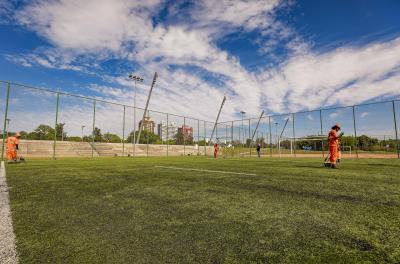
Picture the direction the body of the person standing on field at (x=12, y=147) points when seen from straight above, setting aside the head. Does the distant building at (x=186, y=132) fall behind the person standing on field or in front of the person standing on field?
in front

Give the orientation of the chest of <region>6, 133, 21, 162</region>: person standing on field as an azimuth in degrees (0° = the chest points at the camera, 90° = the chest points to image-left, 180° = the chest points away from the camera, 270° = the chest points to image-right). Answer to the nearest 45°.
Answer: approximately 270°

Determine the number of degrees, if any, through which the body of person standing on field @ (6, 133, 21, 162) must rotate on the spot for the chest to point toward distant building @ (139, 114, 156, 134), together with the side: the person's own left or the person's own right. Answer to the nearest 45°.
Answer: approximately 45° to the person's own left

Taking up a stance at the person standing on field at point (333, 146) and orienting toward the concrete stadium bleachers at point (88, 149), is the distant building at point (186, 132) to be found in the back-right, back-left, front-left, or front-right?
front-right

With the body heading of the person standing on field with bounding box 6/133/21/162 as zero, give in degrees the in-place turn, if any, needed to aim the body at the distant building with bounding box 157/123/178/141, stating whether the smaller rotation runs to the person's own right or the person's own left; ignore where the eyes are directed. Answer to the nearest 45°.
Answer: approximately 45° to the person's own left

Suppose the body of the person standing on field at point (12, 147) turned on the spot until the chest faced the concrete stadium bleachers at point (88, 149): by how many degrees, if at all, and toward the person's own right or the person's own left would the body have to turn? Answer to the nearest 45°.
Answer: approximately 45° to the person's own left

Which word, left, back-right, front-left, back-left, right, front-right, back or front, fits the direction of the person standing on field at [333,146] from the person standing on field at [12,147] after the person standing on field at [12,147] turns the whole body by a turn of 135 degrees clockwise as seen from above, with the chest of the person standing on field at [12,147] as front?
left
